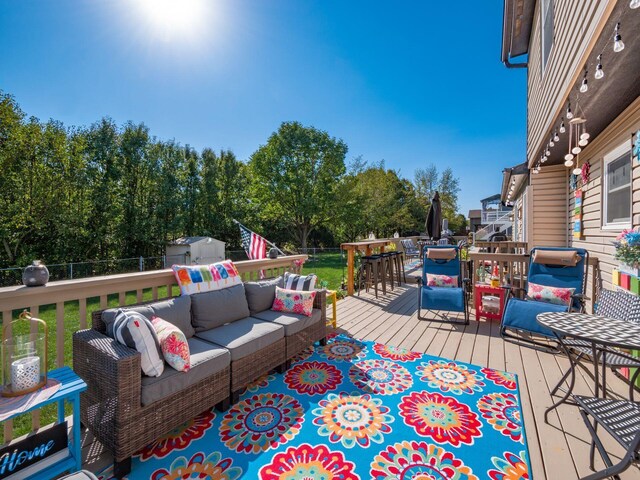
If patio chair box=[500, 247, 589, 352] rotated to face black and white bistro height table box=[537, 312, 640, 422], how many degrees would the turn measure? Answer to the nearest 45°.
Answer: approximately 45° to its left

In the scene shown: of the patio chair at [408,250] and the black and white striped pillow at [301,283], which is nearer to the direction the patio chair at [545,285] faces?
the black and white striped pillow

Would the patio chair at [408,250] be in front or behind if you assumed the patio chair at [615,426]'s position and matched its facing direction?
in front

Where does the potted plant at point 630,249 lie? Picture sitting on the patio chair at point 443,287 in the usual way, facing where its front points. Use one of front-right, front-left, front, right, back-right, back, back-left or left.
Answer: front-left

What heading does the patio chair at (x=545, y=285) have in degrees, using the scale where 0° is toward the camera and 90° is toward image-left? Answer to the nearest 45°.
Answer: approximately 45°

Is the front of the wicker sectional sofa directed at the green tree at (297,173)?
no

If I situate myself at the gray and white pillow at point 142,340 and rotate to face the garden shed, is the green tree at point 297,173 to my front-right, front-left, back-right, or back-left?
front-right

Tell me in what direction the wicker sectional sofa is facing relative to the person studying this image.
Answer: facing the viewer and to the right of the viewer

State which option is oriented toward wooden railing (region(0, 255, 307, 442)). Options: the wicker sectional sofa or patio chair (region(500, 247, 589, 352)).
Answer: the patio chair

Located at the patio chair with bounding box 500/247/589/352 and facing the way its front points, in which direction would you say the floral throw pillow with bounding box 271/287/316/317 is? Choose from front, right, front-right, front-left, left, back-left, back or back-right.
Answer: front

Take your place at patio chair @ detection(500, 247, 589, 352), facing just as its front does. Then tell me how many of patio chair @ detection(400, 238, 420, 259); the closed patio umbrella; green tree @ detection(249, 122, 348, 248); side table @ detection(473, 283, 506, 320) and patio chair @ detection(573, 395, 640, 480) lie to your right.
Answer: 4

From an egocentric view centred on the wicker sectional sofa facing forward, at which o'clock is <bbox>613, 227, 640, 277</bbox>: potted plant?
The potted plant is roughly at 11 o'clock from the wicker sectional sofa.

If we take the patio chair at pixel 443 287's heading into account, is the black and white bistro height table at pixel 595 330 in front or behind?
in front

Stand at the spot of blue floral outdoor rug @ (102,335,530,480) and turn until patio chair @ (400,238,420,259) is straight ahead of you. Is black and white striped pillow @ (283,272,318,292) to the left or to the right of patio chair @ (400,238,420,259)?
left

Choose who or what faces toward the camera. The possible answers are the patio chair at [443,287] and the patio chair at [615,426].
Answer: the patio chair at [443,287]

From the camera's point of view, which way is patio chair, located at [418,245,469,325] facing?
toward the camera

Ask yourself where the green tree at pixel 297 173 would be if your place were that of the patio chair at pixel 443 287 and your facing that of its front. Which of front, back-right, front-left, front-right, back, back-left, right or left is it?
back-right

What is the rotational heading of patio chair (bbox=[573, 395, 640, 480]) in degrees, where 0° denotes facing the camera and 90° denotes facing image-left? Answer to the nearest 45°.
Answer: approximately 135°

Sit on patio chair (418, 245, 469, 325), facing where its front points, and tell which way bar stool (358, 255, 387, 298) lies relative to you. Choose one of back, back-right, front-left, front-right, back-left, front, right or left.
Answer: back-right

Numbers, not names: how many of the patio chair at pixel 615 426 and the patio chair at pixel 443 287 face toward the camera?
1
